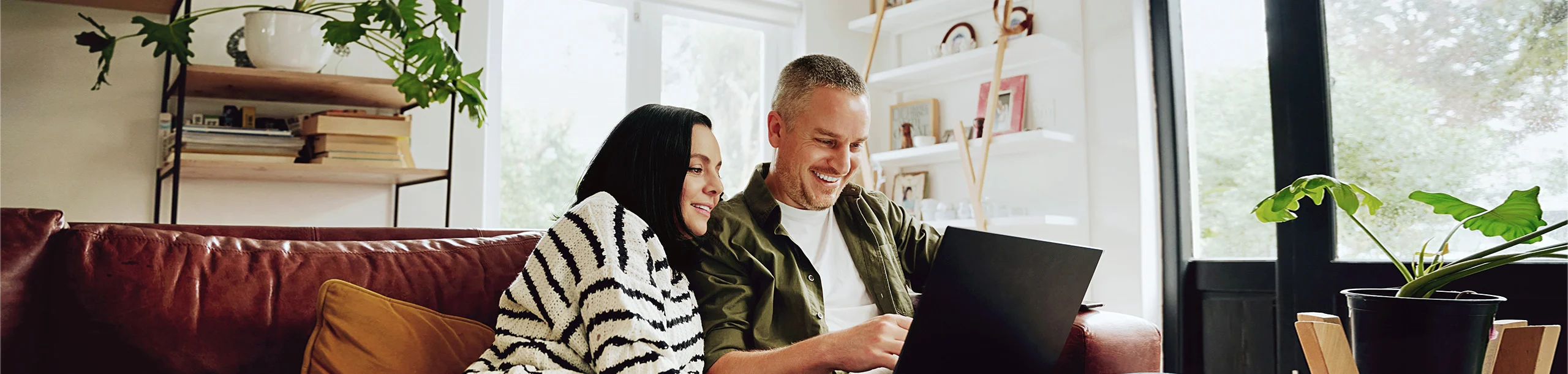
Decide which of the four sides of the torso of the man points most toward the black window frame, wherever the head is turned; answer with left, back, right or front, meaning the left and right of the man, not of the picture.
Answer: left

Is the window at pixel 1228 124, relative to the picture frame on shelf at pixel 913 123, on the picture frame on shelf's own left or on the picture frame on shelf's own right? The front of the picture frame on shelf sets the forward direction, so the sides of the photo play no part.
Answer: on the picture frame on shelf's own left

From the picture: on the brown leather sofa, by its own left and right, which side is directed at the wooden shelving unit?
back

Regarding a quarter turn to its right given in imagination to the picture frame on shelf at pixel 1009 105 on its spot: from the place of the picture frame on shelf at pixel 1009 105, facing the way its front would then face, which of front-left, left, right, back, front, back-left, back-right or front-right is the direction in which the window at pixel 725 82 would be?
front-left

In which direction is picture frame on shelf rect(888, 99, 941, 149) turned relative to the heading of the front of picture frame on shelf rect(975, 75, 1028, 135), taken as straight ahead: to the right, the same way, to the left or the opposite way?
the same way

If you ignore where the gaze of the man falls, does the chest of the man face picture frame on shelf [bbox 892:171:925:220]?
no

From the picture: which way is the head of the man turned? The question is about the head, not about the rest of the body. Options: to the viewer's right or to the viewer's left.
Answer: to the viewer's right

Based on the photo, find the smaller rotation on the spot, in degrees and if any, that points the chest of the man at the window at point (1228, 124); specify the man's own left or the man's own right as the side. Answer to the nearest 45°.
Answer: approximately 90° to the man's own left

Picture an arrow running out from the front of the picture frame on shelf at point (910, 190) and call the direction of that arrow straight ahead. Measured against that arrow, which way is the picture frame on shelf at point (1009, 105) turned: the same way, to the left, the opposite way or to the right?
the same way

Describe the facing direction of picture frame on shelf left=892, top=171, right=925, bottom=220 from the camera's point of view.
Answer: facing the viewer and to the left of the viewer

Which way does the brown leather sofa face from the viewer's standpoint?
toward the camera
